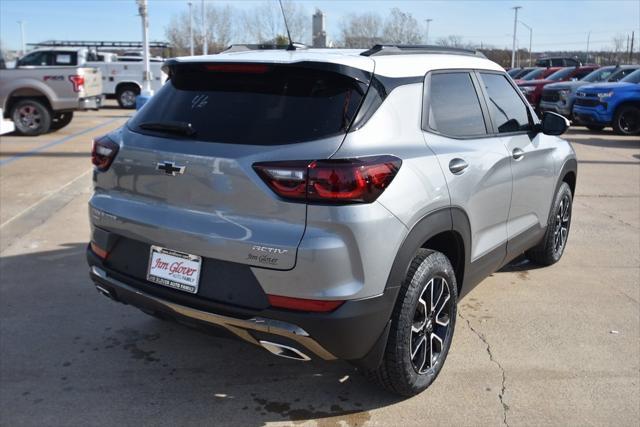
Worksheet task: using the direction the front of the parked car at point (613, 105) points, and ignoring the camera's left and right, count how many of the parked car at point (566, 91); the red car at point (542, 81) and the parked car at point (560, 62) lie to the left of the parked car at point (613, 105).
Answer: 0

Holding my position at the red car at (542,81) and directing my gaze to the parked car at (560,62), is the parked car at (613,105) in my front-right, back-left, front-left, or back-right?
back-right

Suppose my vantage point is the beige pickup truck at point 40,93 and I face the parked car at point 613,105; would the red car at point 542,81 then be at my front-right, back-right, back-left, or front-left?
front-left

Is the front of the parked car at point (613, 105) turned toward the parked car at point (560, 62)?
no

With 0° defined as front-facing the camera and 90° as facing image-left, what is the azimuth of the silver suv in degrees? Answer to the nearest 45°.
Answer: approximately 225°

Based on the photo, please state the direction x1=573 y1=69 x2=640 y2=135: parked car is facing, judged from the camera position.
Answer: facing the viewer and to the left of the viewer

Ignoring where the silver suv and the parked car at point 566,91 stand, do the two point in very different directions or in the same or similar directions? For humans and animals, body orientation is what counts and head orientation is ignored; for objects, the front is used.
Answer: very different directions

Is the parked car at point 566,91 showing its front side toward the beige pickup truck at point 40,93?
yes

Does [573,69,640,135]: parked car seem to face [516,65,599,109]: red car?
no

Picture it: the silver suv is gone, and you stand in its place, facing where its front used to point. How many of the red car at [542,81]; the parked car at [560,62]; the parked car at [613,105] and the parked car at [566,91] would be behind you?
0

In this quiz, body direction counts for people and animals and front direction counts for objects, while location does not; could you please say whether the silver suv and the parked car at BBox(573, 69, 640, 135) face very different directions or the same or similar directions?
very different directions
